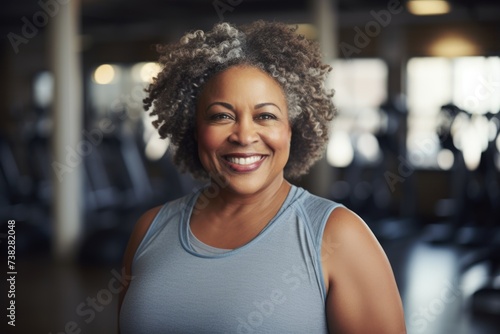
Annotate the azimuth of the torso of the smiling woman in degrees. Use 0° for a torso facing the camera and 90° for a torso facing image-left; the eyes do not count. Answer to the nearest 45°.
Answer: approximately 45°

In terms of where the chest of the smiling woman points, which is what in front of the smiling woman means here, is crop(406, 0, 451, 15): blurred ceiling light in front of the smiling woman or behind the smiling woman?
behind

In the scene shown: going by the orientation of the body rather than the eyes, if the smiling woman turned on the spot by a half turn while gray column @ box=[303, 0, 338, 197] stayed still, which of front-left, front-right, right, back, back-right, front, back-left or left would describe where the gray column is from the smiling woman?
front-left

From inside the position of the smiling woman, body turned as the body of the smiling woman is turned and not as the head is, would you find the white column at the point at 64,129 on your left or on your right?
on your right

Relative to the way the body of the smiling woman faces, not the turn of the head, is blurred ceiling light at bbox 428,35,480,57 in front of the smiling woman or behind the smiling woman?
behind
